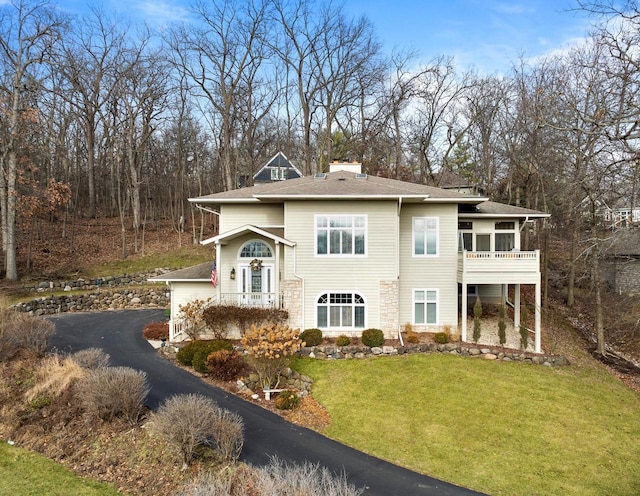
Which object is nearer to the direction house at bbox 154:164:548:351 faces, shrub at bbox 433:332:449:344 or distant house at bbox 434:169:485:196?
the shrub

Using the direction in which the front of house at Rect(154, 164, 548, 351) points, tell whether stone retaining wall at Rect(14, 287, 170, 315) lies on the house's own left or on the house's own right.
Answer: on the house's own right

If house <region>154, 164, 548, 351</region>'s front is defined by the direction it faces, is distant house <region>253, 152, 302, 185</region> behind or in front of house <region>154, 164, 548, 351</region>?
behind

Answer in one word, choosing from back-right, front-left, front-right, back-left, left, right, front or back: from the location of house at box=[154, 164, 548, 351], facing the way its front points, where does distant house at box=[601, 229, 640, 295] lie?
back-left

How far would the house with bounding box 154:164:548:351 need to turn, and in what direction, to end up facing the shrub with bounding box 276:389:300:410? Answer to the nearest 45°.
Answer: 0° — it already faces it

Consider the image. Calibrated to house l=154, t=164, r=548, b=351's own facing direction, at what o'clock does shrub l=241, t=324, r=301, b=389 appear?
The shrub is roughly at 1 o'clock from the house.

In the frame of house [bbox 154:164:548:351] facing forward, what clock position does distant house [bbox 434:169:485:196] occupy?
The distant house is roughly at 7 o'clock from the house.

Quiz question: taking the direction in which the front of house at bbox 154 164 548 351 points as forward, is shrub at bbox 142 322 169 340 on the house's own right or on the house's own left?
on the house's own right

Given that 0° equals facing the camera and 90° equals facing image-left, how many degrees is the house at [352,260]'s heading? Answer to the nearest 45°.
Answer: approximately 0°

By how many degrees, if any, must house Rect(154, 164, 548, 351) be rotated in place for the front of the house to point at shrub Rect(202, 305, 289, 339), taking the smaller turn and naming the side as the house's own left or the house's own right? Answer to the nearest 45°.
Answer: approximately 90° to the house's own right

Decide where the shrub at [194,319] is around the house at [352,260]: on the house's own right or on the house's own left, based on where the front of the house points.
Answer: on the house's own right
